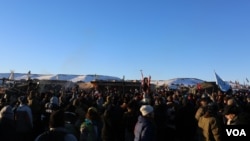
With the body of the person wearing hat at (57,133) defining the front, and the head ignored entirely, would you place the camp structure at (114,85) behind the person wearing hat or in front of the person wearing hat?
in front

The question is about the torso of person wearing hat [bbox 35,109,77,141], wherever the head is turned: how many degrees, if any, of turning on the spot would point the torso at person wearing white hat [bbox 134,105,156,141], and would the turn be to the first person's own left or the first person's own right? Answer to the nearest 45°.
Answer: approximately 45° to the first person's own right

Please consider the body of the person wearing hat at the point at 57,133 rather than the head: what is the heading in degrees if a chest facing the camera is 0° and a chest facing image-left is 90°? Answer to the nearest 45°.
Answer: approximately 180°

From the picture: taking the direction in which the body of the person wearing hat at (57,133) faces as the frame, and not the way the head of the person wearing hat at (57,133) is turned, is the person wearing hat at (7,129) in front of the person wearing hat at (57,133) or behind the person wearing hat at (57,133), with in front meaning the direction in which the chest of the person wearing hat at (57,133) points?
in front
